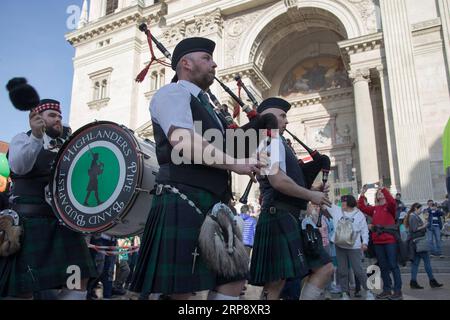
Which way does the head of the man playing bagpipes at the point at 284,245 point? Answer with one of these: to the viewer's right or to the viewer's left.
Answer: to the viewer's right

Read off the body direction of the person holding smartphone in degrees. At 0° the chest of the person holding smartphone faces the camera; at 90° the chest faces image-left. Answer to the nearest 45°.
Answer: approximately 45°

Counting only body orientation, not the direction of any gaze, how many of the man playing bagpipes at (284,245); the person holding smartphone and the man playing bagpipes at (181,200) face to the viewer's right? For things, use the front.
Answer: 2

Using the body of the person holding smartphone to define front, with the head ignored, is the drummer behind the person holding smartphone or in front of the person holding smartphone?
in front

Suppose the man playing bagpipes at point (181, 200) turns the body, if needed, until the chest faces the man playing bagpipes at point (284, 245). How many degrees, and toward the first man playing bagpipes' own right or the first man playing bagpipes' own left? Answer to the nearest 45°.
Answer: approximately 45° to the first man playing bagpipes' own left

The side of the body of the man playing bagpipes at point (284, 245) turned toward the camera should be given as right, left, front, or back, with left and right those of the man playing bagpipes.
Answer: right

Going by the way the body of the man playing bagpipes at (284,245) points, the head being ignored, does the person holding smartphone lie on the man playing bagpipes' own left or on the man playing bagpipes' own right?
on the man playing bagpipes' own left

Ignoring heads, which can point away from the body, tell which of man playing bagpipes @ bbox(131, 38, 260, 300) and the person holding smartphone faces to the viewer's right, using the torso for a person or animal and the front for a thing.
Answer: the man playing bagpipes

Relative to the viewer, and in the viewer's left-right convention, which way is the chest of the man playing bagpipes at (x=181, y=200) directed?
facing to the right of the viewer

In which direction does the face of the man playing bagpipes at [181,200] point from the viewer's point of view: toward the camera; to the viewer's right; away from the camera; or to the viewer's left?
to the viewer's right

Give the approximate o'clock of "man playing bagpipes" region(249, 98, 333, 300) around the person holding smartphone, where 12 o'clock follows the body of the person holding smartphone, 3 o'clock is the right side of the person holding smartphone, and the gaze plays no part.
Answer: The man playing bagpipes is roughly at 11 o'clock from the person holding smartphone.

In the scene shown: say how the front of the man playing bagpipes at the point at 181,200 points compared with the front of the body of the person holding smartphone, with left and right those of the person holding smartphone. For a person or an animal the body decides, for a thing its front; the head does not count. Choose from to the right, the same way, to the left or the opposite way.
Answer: to the left

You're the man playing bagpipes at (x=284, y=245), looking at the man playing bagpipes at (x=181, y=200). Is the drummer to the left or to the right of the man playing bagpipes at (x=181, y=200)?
right
